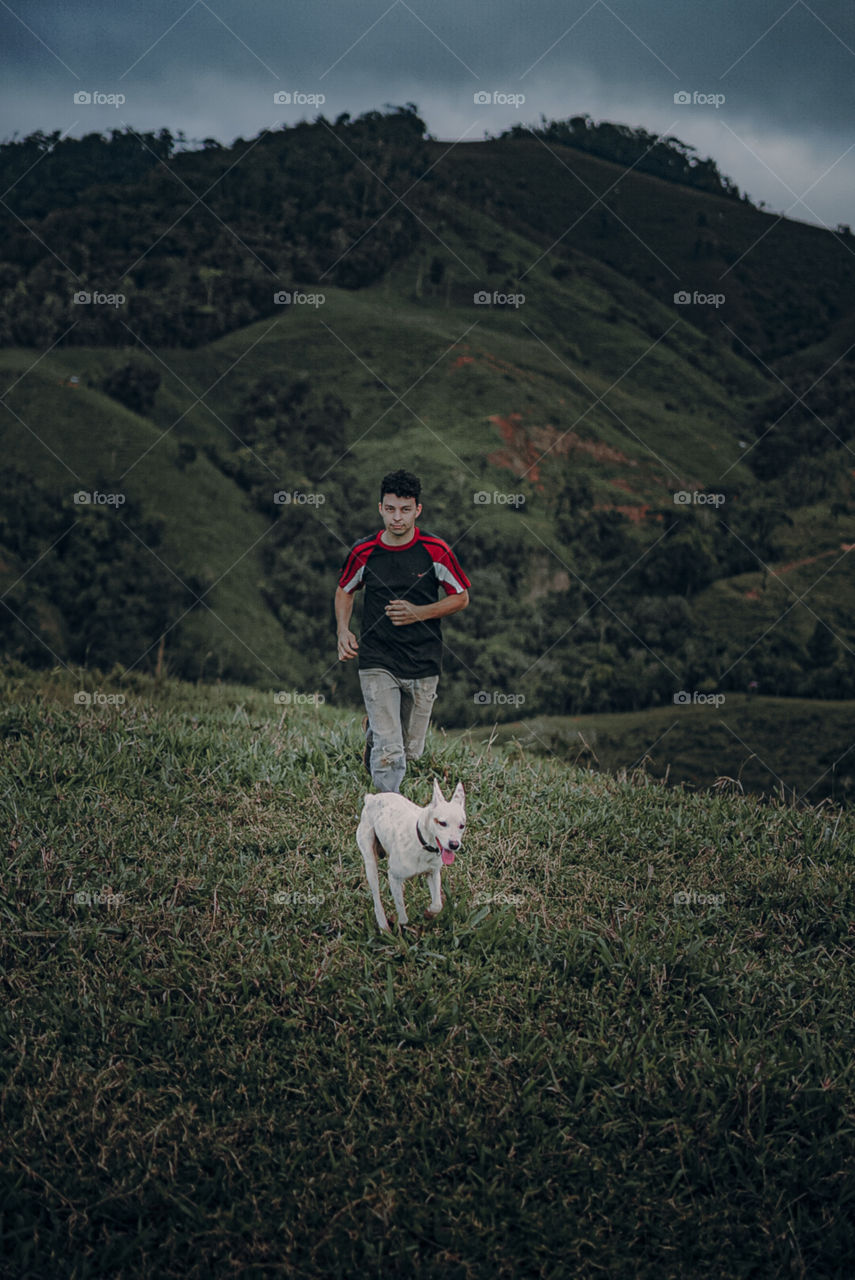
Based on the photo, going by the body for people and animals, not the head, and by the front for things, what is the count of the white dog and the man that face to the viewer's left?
0

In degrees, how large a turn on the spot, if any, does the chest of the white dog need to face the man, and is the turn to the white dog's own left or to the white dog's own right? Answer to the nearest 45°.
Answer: approximately 135° to the white dog's own left

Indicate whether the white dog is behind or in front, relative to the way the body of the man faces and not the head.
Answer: in front

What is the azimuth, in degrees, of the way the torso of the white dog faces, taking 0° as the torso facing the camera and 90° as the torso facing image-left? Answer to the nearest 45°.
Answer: approximately 315°

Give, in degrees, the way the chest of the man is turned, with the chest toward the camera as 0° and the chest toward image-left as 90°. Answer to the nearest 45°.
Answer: approximately 0°
